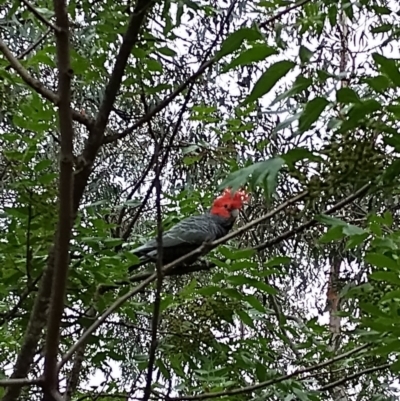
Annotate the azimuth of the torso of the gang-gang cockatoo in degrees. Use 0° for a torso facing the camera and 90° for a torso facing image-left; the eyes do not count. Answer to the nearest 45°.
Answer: approximately 270°
